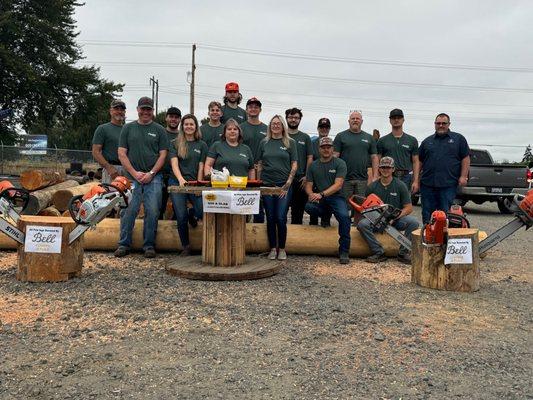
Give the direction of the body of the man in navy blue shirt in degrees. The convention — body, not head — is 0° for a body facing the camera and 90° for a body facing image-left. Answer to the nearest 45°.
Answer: approximately 0°

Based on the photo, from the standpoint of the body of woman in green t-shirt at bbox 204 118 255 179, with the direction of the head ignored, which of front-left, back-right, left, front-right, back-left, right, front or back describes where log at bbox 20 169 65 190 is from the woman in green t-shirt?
back-right

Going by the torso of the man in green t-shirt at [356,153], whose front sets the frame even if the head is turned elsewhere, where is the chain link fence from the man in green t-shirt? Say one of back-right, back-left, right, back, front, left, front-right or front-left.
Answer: back-right

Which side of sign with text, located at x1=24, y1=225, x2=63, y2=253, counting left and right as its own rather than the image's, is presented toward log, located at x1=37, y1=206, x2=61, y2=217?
back

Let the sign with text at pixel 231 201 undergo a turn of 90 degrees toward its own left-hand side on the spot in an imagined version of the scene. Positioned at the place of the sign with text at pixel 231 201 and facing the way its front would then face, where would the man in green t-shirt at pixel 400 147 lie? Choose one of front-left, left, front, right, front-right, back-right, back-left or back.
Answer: front-left

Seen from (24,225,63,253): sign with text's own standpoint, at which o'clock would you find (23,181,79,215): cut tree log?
The cut tree log is roughly at 6 o'clock from the sign with text.

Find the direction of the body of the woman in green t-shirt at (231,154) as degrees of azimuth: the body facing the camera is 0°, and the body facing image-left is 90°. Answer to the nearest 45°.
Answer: approximately 0°
